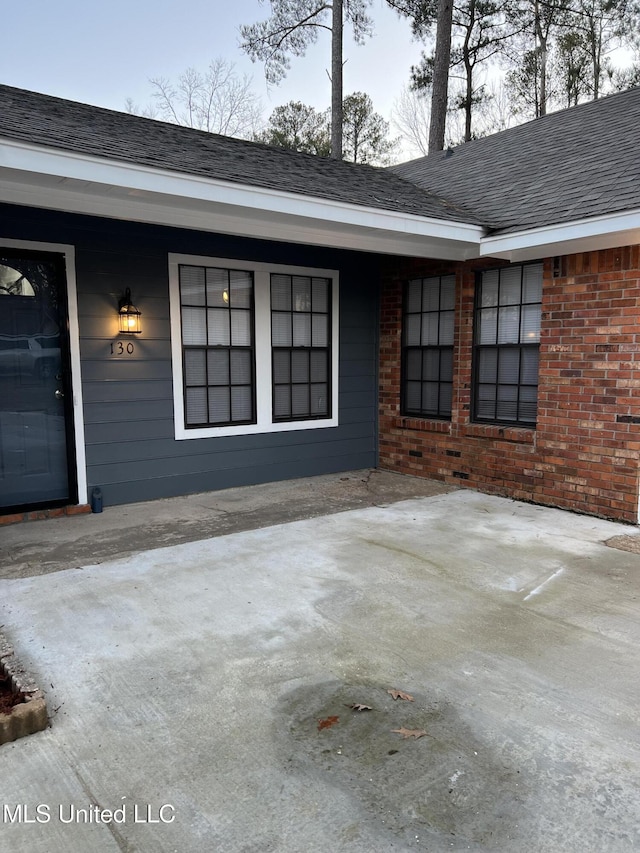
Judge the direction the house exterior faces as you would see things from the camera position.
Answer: facing the viewer and to the right of the viewer

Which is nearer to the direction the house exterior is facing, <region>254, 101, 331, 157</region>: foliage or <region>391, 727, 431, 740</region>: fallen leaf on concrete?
the fallen leaf on concrete

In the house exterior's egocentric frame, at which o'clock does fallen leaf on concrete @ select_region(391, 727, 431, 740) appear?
The fallen leaf on concrete is roughly at 1 o'clock from the house exterior.

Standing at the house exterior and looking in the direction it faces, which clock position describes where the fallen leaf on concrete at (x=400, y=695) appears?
The fallen leaf on concrete is roughly at 1 o'clock from the house exterior.

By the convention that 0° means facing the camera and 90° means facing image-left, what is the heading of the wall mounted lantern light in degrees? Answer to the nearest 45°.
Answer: approximately 315°

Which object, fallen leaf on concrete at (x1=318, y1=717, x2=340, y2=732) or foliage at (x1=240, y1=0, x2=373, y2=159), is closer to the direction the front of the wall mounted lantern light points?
the fallen leaf on concrete

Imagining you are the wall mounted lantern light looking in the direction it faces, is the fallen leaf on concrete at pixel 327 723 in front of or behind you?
in front

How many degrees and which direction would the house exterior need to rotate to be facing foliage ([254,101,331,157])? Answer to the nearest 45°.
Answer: approximately 135° to its left

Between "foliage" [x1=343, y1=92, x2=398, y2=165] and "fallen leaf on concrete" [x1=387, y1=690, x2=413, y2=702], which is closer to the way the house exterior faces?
the fallen leaf on concrete

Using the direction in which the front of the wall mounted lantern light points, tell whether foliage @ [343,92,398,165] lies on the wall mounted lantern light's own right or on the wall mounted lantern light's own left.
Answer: on the wall mounted lantern light's own left
